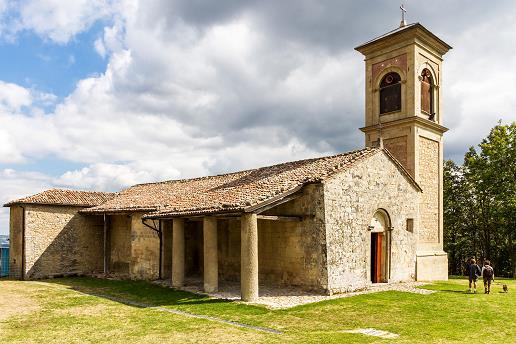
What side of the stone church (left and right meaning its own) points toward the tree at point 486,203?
left

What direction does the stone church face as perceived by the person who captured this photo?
facing the viewer and to the right of the viewer
